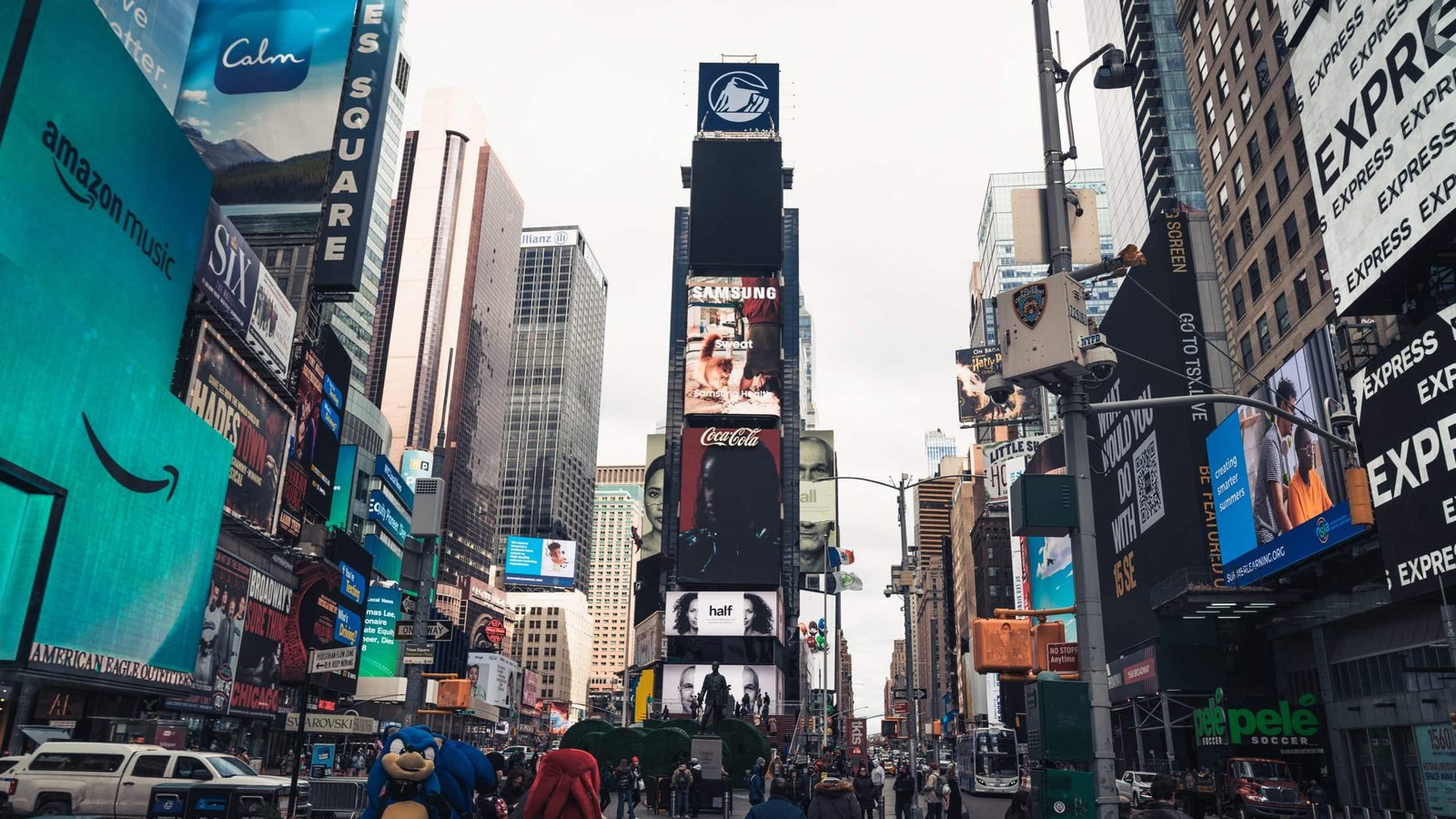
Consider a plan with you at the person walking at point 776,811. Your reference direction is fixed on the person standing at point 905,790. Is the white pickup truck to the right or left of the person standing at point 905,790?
left

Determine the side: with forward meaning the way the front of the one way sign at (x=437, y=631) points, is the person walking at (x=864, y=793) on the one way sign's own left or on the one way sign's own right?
on the one way sign's own left

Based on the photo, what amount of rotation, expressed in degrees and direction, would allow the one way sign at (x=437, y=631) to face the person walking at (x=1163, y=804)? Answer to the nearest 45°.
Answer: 0° — it already faces them

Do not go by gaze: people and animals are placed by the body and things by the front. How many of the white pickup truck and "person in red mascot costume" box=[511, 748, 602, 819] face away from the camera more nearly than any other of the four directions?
1

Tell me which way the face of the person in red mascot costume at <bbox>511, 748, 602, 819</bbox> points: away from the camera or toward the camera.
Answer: away from the camera

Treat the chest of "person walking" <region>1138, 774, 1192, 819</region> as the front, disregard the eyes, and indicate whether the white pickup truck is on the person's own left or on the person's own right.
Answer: on the person's own left

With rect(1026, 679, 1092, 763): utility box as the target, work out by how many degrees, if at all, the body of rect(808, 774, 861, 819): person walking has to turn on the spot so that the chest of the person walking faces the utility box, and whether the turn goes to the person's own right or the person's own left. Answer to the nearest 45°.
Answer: approximately 90° to the person's own right

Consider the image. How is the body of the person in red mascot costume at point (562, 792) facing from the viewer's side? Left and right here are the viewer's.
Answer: facing away from the viewer

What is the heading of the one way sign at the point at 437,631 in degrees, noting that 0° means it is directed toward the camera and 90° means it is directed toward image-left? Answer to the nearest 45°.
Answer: approximately 0°

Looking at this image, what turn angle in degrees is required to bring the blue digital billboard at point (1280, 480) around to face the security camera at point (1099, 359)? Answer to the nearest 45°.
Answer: approximately 45° to its left

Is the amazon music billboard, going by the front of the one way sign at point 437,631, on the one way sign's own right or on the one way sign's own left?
on the one way sign's own right
